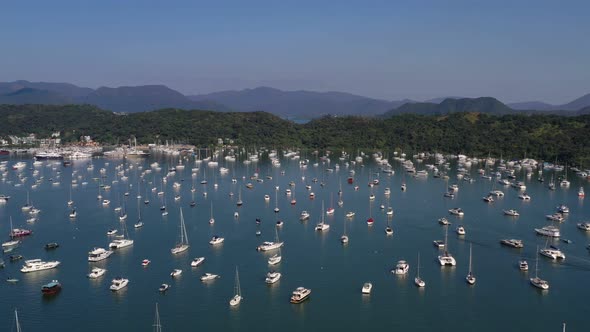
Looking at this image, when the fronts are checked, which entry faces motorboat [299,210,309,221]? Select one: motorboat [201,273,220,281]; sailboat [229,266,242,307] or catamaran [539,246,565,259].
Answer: catamaran [539,246,565,259]

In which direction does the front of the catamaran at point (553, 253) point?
to the viewer's left

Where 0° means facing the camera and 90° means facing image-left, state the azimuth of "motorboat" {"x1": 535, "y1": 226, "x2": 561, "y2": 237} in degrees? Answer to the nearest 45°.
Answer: approximately 90°
